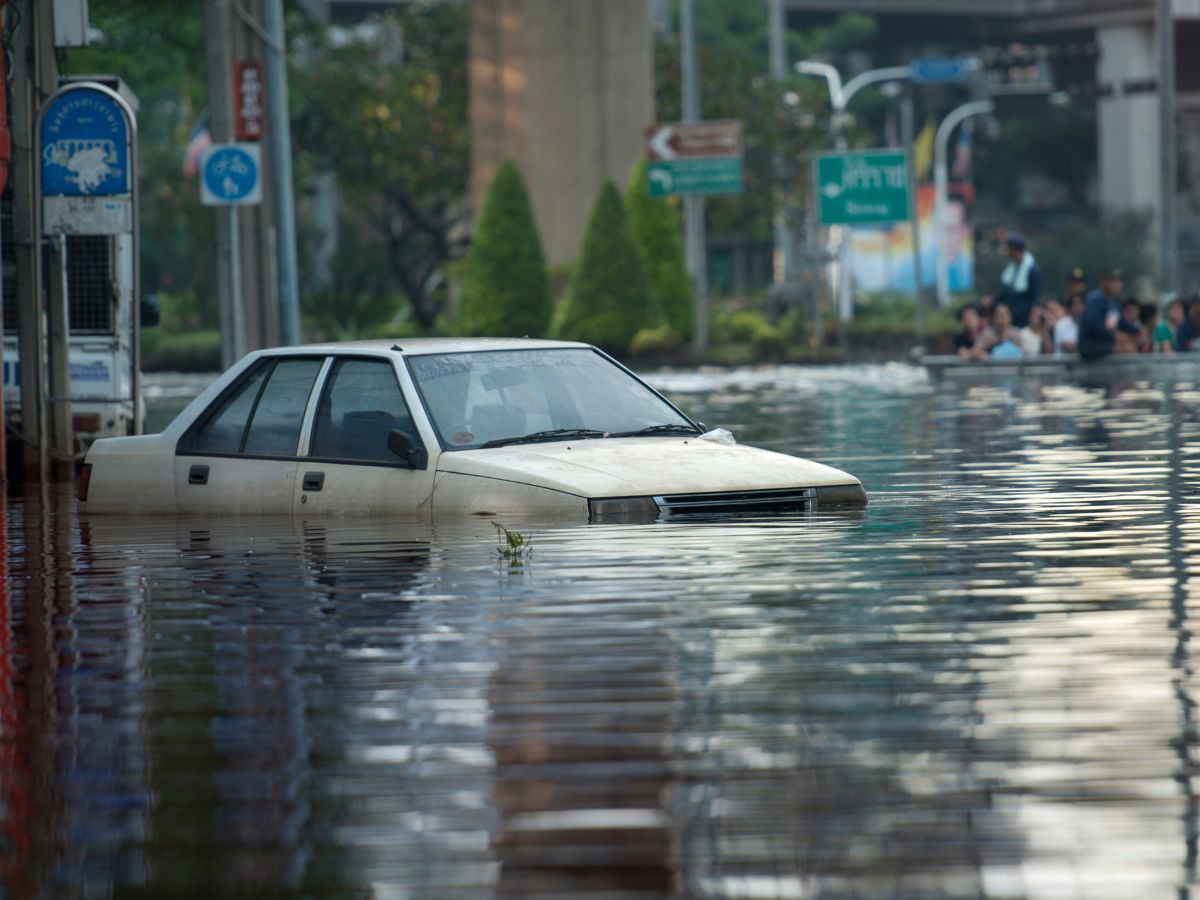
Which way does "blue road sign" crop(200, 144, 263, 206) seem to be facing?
toward the camera

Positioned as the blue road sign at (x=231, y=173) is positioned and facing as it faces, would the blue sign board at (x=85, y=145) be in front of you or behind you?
in front

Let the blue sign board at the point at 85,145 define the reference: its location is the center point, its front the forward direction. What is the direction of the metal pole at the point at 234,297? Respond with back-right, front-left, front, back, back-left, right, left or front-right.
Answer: back

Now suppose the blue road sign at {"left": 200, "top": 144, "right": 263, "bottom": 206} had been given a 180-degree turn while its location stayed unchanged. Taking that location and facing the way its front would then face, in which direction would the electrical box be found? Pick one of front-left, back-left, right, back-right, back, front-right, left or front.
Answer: back

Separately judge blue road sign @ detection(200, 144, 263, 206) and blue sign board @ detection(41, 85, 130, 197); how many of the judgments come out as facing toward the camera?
2

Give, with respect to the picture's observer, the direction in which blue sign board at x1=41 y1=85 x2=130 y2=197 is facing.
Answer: facing the viewer

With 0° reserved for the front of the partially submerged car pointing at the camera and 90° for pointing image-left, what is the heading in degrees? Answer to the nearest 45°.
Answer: approximately 315°

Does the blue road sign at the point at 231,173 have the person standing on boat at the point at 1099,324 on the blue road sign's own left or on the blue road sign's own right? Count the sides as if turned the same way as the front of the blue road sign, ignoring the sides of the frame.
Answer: on the blue road sign's own left

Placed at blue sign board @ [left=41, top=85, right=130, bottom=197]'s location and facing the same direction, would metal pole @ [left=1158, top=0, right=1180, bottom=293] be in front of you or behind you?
behind

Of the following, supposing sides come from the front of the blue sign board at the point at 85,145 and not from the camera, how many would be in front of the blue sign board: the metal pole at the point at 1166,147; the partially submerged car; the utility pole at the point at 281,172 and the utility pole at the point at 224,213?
1

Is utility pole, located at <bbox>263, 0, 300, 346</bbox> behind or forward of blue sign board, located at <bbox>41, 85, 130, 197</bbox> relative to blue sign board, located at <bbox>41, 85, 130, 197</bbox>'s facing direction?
behind

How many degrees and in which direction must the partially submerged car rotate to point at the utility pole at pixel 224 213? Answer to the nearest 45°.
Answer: approximately 135° to its left
